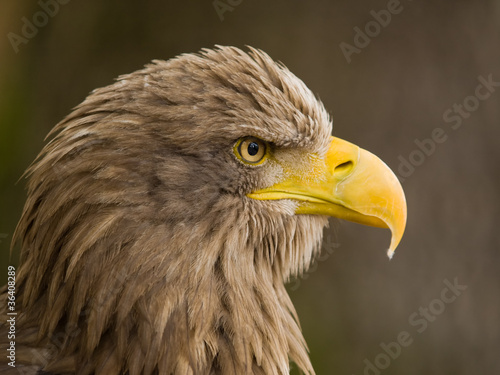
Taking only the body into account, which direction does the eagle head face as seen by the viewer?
to the viewer's right
